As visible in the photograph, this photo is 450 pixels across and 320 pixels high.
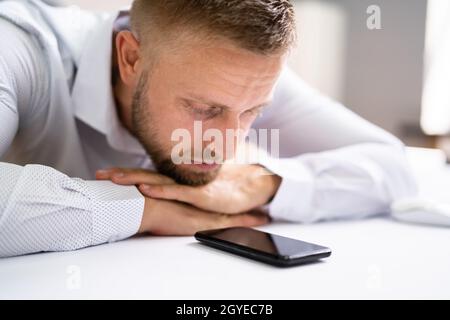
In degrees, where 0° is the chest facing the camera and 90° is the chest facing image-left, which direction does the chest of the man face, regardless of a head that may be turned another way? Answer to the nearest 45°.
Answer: approximately 315°

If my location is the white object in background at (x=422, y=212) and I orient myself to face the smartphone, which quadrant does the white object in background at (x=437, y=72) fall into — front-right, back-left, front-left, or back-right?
back-right

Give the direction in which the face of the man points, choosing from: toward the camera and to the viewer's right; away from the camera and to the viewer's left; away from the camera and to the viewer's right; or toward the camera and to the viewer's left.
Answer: toward the camera and to the viewer's right

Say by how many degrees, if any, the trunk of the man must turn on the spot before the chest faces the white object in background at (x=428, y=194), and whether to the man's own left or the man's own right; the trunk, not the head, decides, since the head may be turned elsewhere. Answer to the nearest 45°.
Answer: approximately 90° to the man's own left

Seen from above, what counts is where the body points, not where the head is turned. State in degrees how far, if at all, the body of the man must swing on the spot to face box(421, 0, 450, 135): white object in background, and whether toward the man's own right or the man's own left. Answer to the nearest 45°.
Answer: approximately 90° to the man's own left
